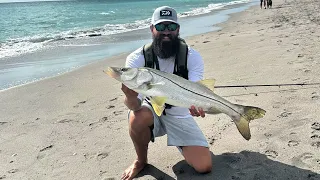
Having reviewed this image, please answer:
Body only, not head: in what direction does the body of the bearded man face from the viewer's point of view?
toward the camera
